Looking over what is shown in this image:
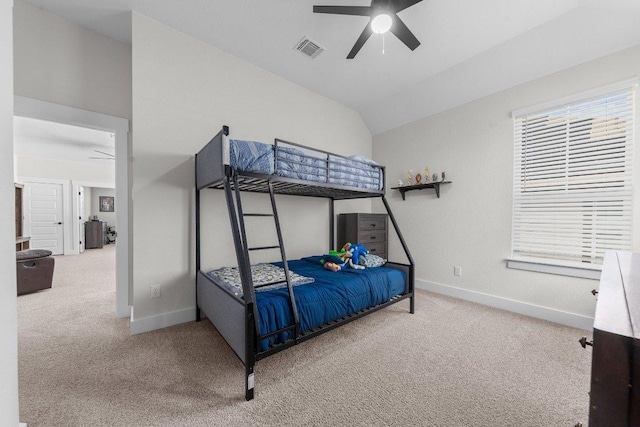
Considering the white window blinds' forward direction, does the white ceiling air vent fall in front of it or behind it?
in front

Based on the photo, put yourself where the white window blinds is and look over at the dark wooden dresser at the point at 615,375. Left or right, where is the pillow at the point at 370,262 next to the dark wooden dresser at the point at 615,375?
right

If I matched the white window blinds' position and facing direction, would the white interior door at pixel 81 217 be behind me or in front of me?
in front

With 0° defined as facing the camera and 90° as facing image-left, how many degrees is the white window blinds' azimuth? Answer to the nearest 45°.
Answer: approximately 45°

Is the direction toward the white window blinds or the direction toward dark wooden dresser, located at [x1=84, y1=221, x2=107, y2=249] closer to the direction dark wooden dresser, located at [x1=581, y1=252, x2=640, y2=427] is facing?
the dark wooden dresser

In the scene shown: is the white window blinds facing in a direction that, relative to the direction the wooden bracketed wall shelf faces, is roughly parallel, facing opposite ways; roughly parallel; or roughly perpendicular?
roughly parallel

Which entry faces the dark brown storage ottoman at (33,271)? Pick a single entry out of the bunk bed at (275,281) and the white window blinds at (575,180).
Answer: the white window blinds

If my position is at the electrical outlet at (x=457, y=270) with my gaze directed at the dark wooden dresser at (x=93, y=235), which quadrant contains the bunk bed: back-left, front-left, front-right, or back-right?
front-left

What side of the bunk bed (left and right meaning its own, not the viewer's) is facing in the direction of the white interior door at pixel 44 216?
back

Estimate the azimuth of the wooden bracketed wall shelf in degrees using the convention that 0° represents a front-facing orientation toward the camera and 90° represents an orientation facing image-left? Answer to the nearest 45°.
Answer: approximately 45°

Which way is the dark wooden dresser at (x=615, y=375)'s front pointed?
to the viewer's left

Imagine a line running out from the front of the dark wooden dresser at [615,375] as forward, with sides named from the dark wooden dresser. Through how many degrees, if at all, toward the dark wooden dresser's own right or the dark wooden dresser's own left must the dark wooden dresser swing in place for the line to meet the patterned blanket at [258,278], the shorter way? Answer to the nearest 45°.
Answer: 0° — it already faces it

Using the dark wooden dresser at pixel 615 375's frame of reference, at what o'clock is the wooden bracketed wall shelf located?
The wooden bracketed wall shelf is roughly at 2 o'clock from the dark wooden dresser.

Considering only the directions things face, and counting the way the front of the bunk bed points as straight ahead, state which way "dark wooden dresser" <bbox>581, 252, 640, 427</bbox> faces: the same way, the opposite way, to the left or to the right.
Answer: the opposite way
